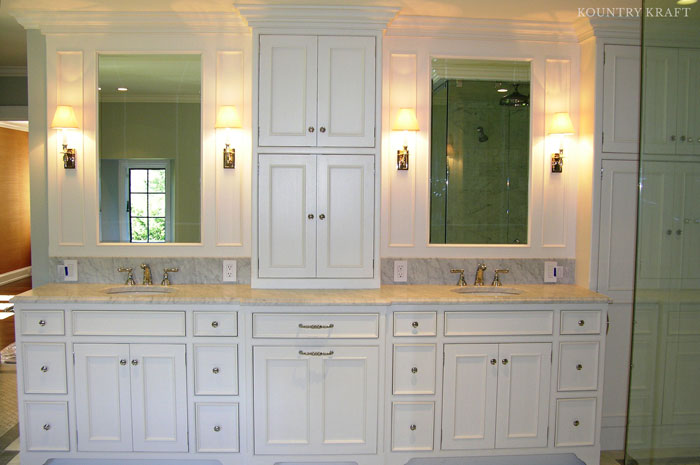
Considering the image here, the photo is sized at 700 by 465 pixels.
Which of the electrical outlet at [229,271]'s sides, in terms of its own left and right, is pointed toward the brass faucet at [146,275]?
right

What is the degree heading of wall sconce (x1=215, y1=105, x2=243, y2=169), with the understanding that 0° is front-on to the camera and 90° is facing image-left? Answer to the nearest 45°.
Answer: approximately 0°

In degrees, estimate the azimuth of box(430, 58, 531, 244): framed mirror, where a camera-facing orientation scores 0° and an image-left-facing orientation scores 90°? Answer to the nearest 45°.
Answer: approximately 0°
